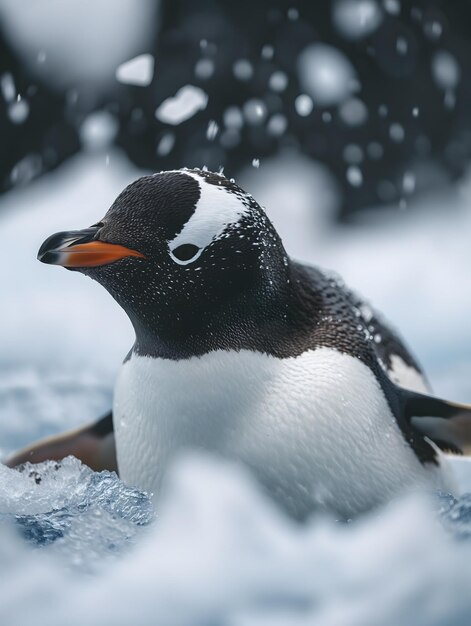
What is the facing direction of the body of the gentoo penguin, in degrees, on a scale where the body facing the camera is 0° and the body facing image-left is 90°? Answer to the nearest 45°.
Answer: approximately 45°
